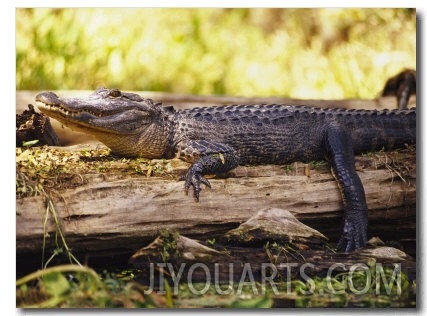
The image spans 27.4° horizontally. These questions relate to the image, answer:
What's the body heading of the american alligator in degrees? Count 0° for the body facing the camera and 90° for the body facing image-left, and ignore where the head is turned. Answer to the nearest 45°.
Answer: approximately 90°

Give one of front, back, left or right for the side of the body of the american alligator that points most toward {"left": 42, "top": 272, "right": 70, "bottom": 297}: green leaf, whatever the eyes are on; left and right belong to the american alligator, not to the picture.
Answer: front
